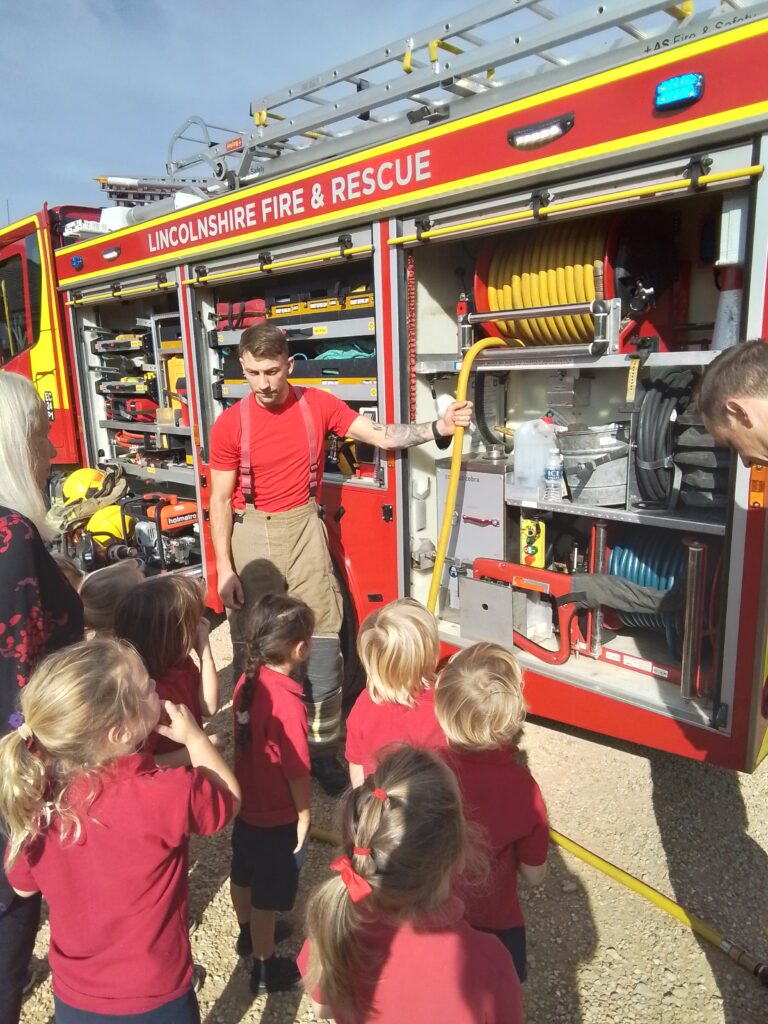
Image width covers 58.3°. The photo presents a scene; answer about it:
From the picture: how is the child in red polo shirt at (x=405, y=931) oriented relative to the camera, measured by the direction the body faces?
away from the camera

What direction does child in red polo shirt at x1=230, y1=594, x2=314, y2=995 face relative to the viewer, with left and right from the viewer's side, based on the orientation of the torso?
facing away from the viewer and to the right of the viewer

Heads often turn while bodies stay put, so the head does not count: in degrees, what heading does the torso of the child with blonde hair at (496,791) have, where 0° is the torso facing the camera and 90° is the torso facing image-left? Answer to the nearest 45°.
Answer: approximately 180°

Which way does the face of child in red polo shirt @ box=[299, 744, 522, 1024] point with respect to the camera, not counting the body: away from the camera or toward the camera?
away from the camera

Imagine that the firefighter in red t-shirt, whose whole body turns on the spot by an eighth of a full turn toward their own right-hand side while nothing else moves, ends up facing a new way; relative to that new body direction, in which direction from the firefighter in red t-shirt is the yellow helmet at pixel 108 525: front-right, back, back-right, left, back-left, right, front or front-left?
right

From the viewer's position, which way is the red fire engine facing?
facing away from the viewer and to the left of the viewer

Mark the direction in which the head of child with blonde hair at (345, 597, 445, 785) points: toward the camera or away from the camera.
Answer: away from the camera

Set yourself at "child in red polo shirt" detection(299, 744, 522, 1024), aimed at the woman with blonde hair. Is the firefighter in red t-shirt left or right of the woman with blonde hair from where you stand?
right

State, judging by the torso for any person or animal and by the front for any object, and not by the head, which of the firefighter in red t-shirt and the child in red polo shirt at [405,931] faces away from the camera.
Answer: the child in red polo shirt

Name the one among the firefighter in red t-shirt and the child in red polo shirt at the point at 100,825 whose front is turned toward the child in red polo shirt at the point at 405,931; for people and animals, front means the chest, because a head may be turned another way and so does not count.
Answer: the firefighter in red t-shirt

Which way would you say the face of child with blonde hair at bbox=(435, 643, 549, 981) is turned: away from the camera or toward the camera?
away from the camera
